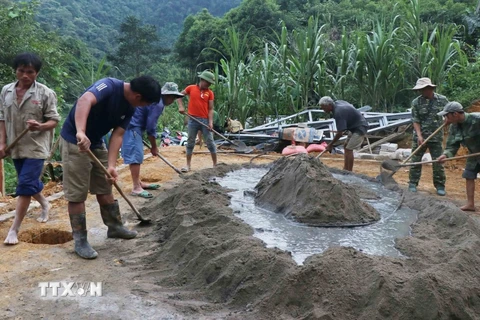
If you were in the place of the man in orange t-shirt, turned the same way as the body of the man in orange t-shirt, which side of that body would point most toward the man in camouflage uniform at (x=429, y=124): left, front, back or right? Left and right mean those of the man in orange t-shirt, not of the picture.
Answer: left

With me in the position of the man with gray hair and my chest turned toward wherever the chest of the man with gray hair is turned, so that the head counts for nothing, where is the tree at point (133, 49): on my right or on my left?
on my right

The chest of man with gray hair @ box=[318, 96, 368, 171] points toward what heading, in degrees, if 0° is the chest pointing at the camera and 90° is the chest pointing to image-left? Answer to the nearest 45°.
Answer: approximately 90°

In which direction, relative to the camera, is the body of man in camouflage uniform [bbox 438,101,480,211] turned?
to the viewer's left

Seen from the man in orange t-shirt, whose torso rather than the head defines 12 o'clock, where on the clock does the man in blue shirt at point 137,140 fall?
The man in blue shirt is roughly at 1 o'clock from the man in orange t-shirt.

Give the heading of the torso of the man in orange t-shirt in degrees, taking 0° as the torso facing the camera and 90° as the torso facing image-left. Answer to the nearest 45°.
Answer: approximately 0°

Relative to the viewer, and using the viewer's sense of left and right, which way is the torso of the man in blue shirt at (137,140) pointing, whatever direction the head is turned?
facing to the right of the viewer

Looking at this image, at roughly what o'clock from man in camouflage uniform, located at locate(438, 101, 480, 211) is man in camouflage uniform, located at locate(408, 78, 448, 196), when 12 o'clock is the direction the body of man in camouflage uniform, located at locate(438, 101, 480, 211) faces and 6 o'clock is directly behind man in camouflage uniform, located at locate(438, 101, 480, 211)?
man in camouflage uniform, located at locate(408, 78, 448, 196) is roughly at 2 o'clock from man in camouflage uniform, located at locate(438, 101, 480, 211).

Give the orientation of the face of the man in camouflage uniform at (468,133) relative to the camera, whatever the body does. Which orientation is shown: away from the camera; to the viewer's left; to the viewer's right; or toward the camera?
to the viewer's left

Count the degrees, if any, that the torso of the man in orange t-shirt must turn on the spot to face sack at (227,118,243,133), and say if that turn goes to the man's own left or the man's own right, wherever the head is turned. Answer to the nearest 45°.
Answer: approximately 180°

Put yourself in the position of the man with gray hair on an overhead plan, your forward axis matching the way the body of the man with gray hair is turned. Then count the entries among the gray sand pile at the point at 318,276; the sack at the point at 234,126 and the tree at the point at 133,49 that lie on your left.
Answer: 1

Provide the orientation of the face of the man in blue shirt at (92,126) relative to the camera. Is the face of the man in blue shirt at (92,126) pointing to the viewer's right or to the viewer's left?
to the viewer's right
